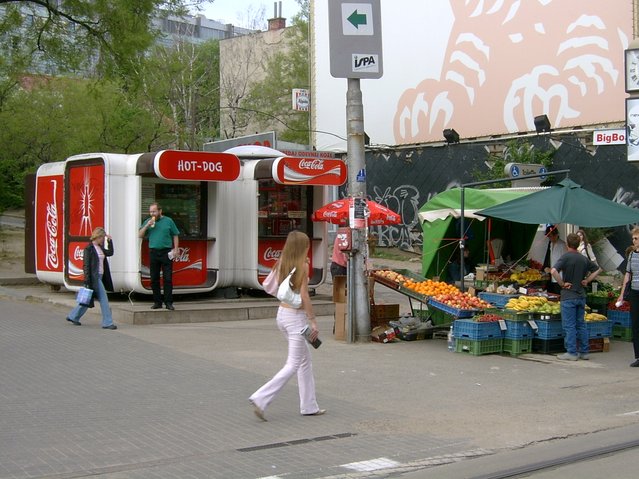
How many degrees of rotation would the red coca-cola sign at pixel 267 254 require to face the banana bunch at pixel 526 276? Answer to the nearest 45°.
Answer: approximately 45° to its left

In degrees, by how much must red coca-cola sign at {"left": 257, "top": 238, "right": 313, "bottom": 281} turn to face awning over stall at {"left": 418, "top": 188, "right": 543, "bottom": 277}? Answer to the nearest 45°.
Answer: approximately 90° to its left

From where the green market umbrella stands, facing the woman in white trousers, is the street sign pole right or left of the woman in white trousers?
right

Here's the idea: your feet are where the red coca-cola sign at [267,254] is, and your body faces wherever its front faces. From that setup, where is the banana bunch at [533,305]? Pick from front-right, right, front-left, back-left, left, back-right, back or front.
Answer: front-left

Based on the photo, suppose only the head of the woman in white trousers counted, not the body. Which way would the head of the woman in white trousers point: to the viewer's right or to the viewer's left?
to the viewer's right

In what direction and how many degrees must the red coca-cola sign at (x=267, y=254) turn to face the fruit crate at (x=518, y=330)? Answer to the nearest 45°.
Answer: approximately 45° to its left

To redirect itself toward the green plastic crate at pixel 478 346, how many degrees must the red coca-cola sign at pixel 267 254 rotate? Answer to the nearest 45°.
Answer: approximately 45° to its left

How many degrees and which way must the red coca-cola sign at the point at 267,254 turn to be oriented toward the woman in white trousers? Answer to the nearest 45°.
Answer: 0° — it already faces them

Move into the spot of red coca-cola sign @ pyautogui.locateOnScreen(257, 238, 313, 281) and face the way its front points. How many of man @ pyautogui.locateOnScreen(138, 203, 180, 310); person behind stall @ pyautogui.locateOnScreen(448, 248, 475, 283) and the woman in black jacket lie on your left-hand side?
1

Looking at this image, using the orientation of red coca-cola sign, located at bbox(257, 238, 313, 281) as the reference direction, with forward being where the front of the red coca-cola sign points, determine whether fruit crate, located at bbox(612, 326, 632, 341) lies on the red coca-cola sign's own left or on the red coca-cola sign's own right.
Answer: on the red coca-cola sign's own left

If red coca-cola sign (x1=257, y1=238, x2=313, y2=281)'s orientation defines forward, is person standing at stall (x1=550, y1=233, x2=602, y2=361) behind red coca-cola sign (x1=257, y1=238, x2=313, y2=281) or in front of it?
in front

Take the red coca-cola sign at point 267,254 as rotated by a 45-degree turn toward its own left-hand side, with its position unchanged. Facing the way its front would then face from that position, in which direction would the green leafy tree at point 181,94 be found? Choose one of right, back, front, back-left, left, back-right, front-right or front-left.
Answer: back-left

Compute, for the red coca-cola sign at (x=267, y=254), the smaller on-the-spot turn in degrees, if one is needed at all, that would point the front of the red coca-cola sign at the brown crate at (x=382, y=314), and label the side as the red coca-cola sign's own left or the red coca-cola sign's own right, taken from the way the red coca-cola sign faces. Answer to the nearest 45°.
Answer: approximately 45° to the red coca-cola sign's own left

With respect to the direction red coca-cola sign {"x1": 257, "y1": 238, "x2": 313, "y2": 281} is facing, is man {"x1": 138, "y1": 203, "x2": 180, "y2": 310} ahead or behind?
ahead
